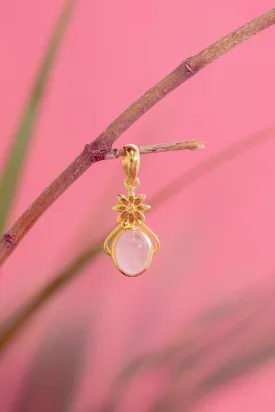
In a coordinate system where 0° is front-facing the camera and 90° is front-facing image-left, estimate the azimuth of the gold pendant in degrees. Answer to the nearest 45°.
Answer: approximately 0°
